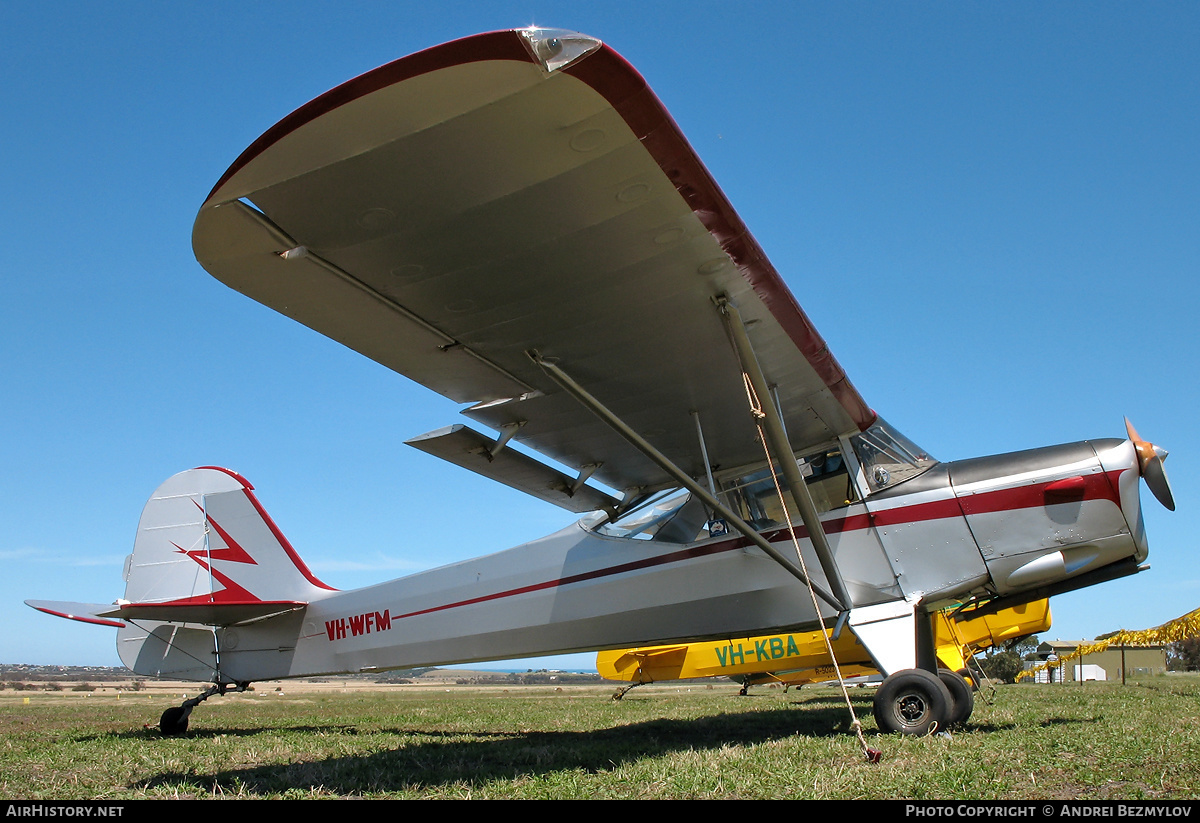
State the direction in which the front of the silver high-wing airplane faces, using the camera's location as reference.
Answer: facing to the right of the viewer

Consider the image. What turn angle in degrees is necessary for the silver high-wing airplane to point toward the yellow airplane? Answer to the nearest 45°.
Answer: approximately 90° to its left
